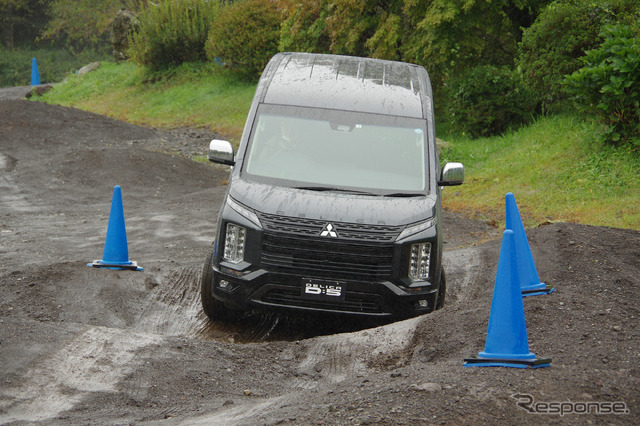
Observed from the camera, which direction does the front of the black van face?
facing the viewer

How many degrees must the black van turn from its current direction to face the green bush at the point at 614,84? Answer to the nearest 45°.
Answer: approximately 135° to its left

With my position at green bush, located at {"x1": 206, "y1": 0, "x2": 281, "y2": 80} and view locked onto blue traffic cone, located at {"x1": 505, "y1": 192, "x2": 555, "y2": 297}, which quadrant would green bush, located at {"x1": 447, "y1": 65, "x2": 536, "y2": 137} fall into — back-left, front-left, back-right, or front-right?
front-left

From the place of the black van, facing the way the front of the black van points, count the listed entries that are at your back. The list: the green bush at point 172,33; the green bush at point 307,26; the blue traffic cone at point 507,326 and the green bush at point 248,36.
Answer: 3

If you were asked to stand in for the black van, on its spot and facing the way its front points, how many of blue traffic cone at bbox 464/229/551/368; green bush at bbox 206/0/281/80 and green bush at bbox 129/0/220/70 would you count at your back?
2

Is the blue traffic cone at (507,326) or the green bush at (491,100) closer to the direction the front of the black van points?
the blue traffic cone

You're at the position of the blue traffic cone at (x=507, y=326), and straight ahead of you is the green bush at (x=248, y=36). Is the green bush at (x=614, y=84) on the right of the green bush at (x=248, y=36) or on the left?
right

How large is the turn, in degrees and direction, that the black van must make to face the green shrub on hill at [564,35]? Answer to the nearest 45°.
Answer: approximately 135° to its left

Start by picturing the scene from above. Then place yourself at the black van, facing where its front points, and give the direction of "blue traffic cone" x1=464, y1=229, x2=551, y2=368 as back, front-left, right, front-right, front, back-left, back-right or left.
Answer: front-left

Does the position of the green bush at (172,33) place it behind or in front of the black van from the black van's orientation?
behind

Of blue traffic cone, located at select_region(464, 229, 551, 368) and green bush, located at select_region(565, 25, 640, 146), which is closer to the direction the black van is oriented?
the blue traffic cone

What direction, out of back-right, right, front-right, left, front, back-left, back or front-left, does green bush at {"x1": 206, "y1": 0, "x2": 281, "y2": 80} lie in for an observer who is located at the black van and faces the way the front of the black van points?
back

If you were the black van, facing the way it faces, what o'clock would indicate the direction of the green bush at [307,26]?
The green bush is roughly at 6 o'clock from the black van.

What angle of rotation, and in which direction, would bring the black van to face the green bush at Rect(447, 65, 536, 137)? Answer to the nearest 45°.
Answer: approximately 180°
